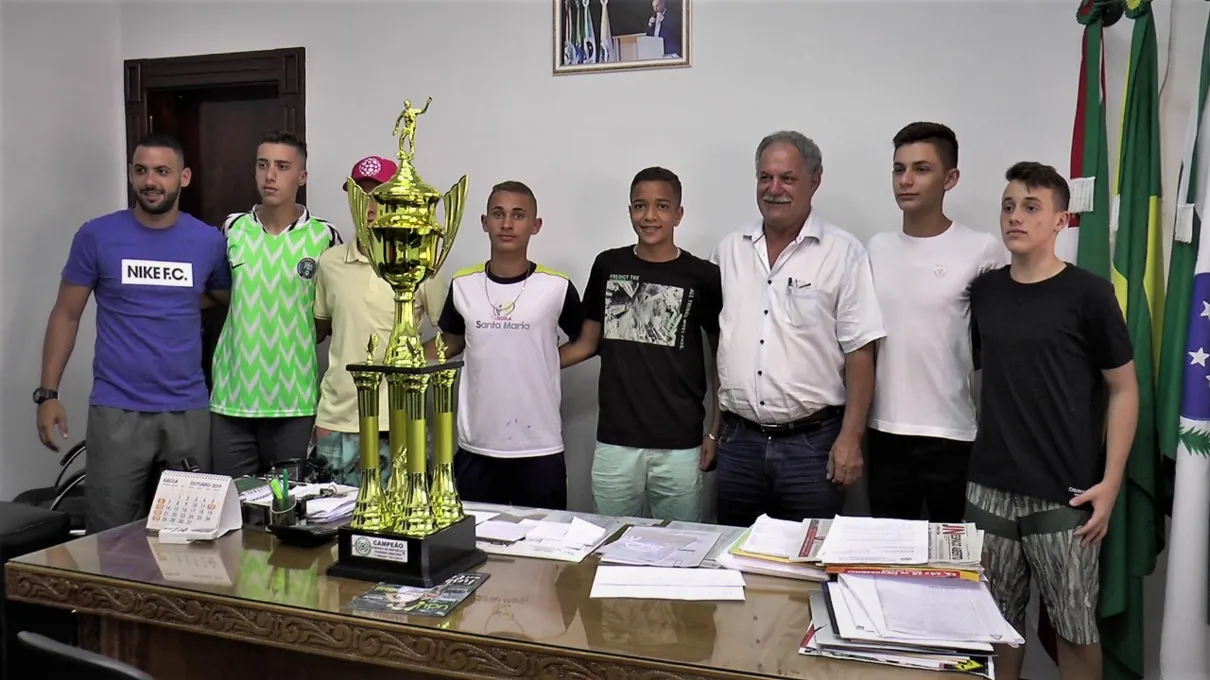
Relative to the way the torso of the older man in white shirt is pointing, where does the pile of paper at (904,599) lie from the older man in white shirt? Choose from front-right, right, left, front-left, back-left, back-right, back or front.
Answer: front-left

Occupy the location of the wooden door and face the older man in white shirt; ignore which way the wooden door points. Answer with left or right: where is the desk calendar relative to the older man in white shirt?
right

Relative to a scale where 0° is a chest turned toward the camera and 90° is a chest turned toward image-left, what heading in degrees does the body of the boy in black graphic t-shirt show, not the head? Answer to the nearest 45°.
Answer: approximately 0°

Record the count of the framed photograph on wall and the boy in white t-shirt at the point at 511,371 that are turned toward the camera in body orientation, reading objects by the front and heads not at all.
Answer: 2

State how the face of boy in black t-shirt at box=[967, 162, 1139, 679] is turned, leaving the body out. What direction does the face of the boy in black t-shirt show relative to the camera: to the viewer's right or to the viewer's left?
to the viewer's left

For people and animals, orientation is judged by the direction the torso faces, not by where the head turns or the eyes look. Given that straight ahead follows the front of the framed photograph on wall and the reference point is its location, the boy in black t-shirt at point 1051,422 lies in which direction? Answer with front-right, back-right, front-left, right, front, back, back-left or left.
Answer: front-left

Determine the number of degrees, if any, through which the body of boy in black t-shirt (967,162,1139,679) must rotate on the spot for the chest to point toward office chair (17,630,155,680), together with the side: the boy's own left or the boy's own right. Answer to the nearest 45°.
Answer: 0° — they already face it
